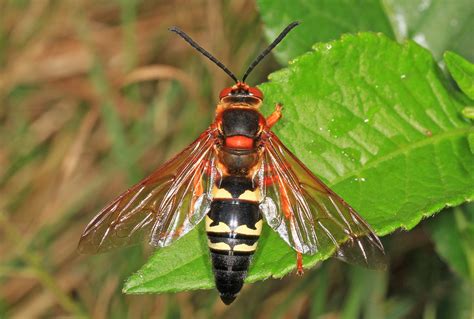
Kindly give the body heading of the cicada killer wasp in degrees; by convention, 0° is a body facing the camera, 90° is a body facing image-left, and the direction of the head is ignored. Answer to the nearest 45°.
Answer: approximately 180°

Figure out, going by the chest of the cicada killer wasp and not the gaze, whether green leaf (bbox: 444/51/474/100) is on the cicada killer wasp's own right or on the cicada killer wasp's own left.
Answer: on the cicada killer wasp's own right

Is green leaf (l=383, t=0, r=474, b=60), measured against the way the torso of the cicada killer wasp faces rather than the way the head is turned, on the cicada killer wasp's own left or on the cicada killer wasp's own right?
on the cicada killer wasp's own right

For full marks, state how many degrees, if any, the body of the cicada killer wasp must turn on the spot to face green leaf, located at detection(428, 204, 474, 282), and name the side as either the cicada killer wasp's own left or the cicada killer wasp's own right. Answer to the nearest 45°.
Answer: approximately 45° to the cicada killer wasp's own right
